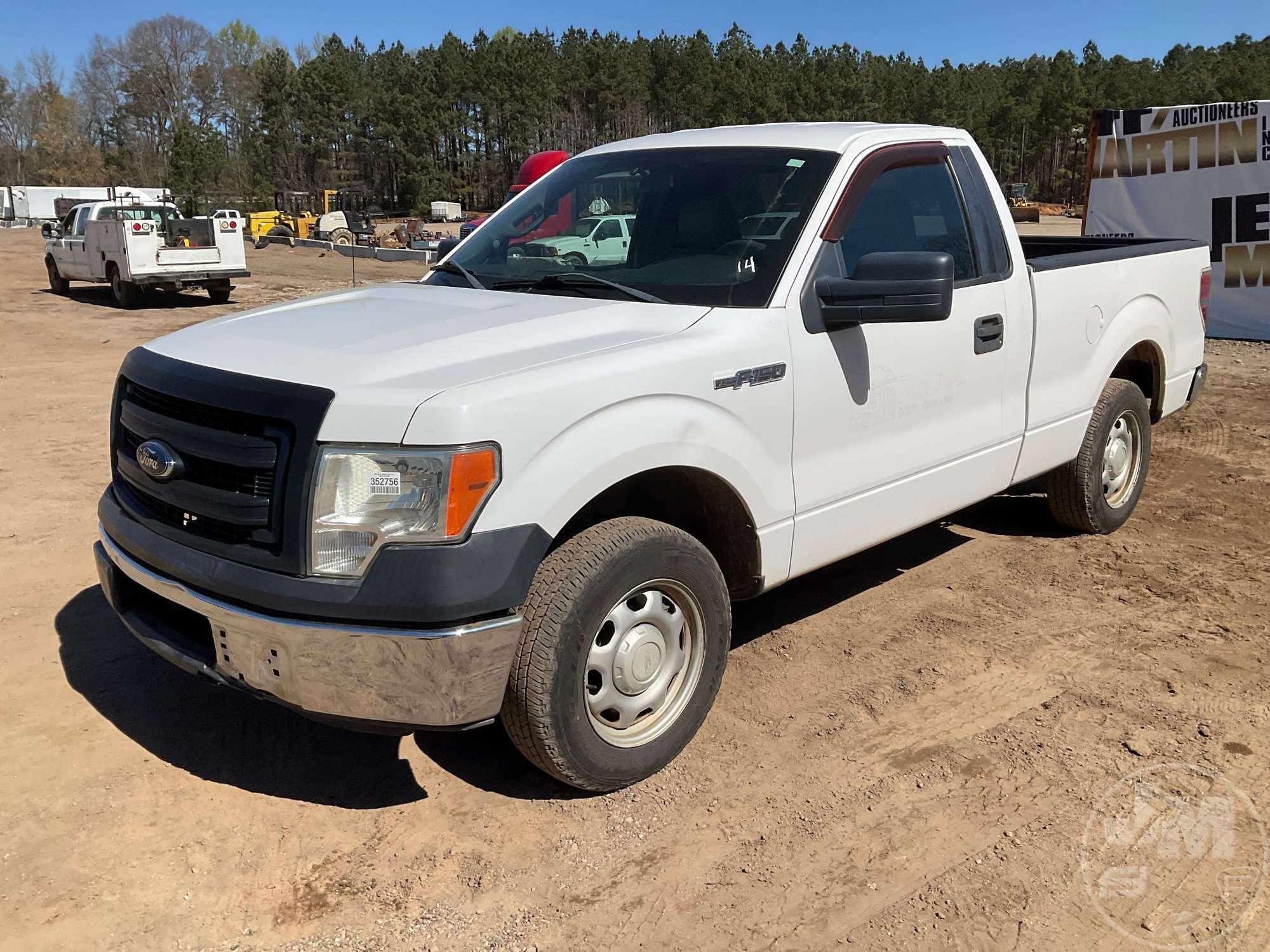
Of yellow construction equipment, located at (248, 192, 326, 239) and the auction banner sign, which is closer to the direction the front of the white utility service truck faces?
the yellow construction equipment

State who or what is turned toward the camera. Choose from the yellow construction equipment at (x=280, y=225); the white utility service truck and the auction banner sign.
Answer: the auction banner sign

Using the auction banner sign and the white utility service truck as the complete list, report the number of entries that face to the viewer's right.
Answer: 0

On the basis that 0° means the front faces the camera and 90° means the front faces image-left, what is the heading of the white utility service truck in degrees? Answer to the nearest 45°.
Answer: approximately 135°

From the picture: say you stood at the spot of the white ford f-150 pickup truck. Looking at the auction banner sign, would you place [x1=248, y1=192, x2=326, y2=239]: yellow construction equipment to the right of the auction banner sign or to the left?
left

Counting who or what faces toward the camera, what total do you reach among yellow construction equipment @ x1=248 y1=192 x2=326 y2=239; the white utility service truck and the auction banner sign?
1
